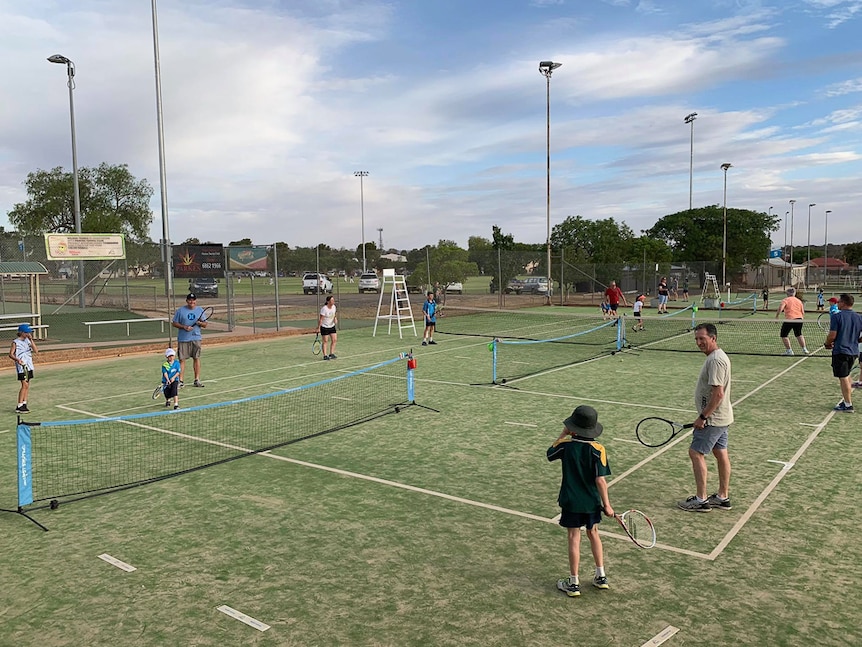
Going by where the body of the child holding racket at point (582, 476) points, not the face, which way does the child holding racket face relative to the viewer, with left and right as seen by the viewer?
facing away from the viewer and to the left of the viewer

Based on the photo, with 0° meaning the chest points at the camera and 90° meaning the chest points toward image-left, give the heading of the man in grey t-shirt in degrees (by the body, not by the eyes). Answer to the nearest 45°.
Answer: approximately 90°

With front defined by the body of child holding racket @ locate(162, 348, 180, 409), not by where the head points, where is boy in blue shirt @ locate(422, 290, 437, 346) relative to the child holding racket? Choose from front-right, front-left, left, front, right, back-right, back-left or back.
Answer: back-left

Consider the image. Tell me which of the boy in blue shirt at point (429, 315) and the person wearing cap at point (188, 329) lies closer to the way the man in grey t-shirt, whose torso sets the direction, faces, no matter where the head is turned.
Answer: the person wearing cap

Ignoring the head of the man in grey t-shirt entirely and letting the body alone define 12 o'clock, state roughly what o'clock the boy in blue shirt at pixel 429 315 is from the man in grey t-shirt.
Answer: The boy in blue shirt is roughly at 2 o'clock from the man in grey t-shirt.

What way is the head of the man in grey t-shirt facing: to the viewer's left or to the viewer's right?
to the viewer's left

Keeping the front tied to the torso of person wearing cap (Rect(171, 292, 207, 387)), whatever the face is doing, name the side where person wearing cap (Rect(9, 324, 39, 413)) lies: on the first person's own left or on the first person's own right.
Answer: on the first person's own right

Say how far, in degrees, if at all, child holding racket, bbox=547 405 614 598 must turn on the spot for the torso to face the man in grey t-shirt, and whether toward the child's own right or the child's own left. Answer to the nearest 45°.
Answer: approximately 90° to the child's own right

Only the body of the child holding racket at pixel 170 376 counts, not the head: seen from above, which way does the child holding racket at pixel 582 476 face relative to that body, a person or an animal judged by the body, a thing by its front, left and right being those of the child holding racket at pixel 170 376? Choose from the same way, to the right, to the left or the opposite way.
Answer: the opposite way
